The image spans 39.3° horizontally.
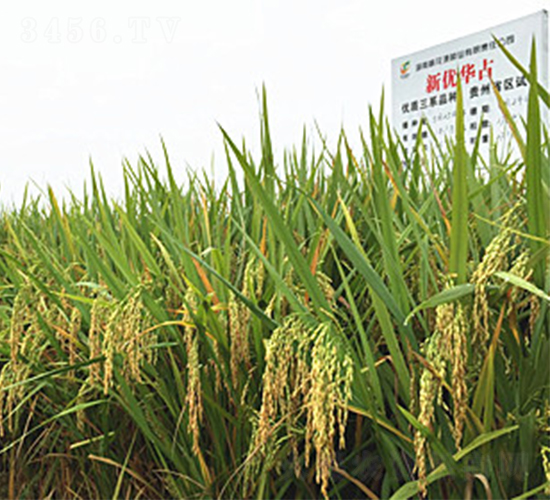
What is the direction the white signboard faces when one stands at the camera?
facing the viewer and to the left of the viewer
